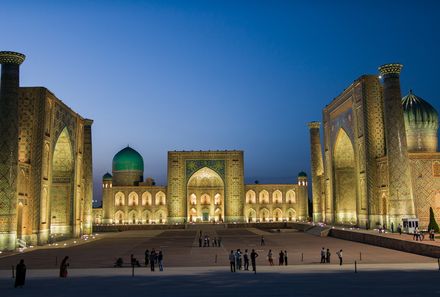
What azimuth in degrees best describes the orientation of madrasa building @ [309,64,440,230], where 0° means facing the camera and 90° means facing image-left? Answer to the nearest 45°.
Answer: approximately 45°

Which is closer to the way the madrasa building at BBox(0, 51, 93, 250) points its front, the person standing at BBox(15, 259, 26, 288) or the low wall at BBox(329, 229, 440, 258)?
the low wall

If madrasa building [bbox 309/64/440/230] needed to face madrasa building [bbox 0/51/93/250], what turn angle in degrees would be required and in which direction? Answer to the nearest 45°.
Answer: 0° — it already faces it

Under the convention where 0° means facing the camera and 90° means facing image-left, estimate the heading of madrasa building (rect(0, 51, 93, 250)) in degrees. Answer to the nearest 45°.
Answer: approximately 315°
